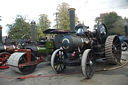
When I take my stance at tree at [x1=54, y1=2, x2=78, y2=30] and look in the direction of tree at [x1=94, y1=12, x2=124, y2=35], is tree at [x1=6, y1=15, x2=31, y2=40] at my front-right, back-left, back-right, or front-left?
back-right

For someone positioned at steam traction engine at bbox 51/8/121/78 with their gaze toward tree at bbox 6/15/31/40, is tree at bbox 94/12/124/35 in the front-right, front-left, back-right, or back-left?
front-right

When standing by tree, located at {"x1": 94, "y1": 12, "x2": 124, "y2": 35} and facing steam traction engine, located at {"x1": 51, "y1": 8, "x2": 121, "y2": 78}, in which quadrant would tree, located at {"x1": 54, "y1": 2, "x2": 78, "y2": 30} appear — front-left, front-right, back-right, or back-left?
front-right

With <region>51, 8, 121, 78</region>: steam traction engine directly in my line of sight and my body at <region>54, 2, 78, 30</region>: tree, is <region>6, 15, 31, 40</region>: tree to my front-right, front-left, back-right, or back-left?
front-right

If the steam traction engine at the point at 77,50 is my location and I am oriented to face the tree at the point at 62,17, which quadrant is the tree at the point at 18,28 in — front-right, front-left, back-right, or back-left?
front-left

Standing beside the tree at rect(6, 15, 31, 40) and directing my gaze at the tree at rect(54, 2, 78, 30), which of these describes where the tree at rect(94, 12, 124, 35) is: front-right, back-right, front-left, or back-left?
front-right

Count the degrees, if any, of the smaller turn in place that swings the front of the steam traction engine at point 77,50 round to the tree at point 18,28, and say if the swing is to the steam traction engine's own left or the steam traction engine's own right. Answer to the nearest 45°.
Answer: approximately 90° to the steam traction engine's own right

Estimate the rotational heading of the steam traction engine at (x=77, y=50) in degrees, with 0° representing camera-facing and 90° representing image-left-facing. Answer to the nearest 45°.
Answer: approximately 45°

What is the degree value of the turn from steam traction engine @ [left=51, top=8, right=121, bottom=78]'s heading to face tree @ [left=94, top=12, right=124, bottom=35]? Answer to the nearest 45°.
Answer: approximately 135° to its right

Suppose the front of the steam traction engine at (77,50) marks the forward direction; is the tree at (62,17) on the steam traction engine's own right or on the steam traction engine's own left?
on the steam traction engine's own right
